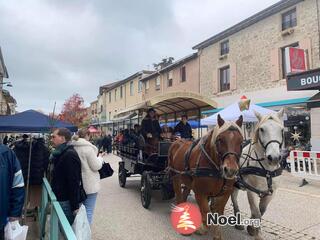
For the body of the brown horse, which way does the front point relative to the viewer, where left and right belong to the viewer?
facing the viewer and to the right of the viewer

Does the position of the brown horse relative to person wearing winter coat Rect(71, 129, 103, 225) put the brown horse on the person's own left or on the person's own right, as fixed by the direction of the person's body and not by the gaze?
on the person's own right

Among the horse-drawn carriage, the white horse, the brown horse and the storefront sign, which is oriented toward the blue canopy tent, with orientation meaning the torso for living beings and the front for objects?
the storefront sign

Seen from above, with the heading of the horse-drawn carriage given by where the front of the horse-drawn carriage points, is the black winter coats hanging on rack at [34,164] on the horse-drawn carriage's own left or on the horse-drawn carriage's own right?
on the horse-drawn carriage's own right

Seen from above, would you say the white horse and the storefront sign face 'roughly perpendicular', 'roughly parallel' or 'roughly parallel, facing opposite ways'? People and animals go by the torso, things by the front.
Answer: roughly perpendicular

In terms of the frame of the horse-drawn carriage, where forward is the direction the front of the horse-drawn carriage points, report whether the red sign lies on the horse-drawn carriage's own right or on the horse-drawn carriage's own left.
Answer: on the horse-drawn carriage's own left

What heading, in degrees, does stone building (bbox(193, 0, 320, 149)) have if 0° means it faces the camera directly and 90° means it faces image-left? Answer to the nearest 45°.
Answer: approximately 45°

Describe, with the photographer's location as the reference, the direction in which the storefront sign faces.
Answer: facing the viewer and to the left of the viewer

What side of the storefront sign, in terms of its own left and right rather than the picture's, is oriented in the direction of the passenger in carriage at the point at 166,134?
front
